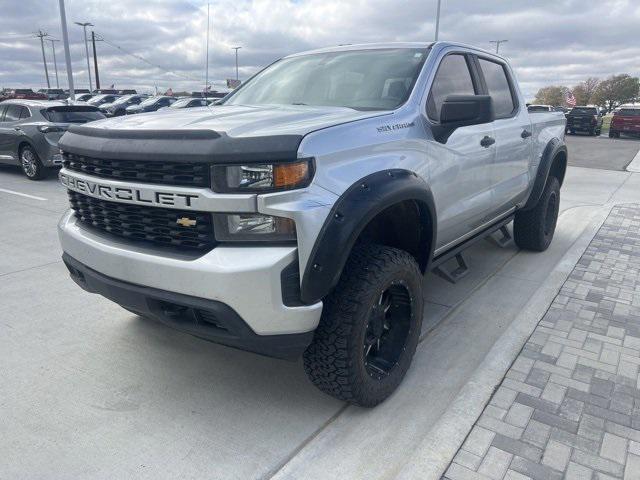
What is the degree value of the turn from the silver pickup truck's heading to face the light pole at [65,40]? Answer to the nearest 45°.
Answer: approximately 90° to its right

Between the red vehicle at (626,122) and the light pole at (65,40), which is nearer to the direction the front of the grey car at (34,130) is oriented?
the light pole

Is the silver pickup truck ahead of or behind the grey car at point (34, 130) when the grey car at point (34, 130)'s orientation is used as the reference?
behind

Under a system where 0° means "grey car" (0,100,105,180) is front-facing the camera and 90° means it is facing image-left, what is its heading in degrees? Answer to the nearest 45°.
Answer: approximately 135°

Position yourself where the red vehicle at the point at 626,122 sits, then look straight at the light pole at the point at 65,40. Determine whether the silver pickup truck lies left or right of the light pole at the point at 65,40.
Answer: left

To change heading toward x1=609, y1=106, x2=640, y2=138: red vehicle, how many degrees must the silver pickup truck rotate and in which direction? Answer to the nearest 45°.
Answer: approximately 180°

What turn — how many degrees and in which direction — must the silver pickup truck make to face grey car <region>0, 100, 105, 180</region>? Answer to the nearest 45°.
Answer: approximately 90° to its right

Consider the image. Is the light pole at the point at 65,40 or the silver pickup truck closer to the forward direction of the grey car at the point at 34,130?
the light pole
